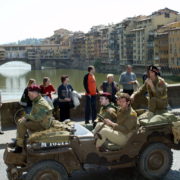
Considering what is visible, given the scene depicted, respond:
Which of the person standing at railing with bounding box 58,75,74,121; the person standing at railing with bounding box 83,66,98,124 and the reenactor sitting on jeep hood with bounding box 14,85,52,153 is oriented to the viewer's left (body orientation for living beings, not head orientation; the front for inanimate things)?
the reenactor sitting on jeep hood

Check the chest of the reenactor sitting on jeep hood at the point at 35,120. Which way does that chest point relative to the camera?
to the viewer's left

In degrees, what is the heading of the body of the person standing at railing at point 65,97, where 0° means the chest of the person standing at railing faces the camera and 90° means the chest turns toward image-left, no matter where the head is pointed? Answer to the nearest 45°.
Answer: approximately 315°

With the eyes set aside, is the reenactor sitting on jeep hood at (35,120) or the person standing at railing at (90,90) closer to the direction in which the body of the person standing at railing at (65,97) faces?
the reenactor sitting on jeep hood

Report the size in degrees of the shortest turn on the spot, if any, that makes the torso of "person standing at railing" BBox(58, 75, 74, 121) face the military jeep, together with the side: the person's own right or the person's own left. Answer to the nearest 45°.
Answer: approximately 45° to the person's own right

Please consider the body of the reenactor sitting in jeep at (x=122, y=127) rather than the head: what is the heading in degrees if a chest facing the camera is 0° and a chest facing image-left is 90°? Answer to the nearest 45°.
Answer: approximately 90°

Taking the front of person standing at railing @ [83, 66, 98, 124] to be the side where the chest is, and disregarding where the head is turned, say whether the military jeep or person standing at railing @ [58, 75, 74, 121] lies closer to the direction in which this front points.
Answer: the military jeep

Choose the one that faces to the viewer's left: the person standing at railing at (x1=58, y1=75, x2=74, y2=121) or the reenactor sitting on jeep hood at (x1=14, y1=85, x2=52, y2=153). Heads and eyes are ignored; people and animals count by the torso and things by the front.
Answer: the reenactor sitting on jeep hood

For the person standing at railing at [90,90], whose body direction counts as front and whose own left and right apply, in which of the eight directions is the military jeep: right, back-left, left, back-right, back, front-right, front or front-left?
front-right

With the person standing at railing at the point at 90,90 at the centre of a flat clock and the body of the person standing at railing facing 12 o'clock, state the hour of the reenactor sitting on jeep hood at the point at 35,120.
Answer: The reenactor sitting on jeep hood is roughly at 2 o'clock from the person standing at railing.

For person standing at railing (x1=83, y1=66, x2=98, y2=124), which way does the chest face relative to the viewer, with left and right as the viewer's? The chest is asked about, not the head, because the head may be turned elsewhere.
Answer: facing the viewer and to the right of the viewer

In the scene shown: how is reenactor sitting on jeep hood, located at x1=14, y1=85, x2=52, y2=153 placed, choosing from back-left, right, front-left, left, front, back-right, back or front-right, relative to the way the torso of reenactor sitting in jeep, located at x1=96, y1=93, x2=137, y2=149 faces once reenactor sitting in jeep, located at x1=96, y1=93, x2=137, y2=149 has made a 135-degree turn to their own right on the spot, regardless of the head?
back-left

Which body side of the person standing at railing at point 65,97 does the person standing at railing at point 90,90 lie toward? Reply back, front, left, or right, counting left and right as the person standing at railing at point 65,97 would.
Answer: left

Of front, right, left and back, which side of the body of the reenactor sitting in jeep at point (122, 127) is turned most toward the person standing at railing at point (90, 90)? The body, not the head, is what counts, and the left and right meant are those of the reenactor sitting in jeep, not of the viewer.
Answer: right
